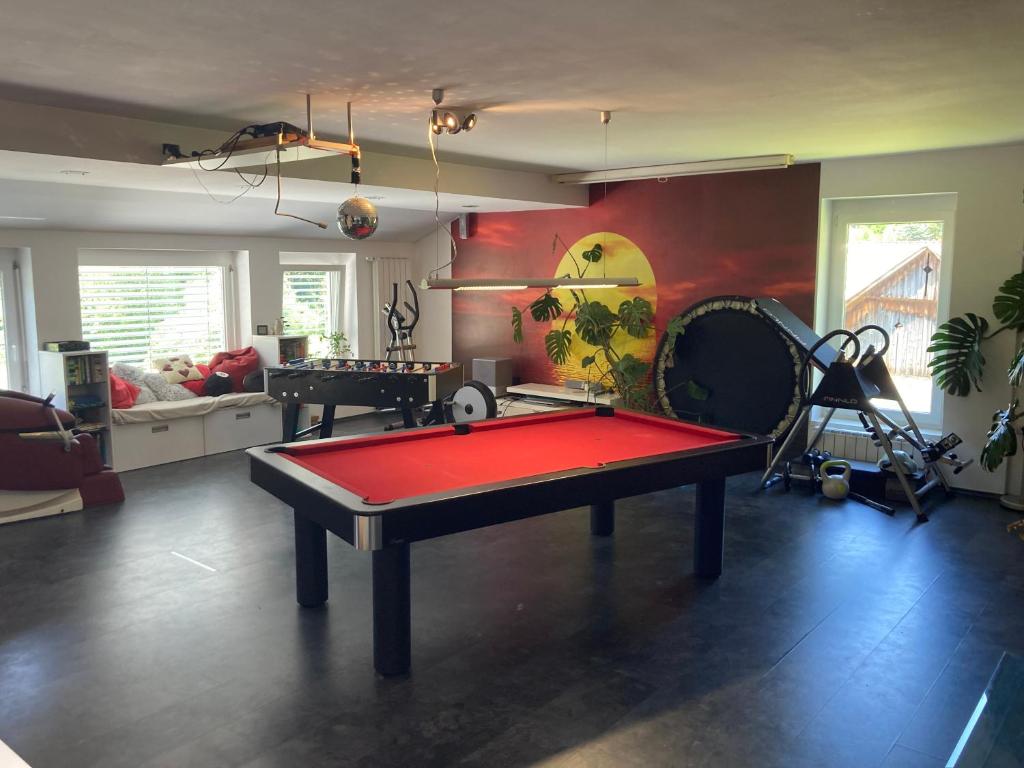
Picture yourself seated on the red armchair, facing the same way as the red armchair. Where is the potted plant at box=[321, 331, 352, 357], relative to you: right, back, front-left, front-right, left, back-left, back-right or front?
front-left

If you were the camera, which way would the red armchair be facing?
facing to the right of the viewer

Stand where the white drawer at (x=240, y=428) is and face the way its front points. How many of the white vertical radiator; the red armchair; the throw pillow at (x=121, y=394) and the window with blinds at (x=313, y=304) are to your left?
2

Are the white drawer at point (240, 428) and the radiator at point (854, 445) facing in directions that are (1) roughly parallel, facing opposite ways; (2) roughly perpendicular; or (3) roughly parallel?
roughly perpendicular

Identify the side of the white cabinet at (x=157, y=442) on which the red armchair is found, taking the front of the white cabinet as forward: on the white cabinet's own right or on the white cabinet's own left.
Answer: on the white cabinet's own right

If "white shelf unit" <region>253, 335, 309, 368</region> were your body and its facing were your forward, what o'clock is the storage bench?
The storage bench is roughly at 3 o'clock from the white shelf unit.

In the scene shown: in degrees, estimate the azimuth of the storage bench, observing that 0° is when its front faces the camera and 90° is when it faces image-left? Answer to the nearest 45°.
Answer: approximately 315°

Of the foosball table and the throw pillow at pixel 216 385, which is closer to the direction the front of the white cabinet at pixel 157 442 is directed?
the foosball table

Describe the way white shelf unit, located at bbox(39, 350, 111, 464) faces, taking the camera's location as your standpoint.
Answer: facing the viewer and to the right of the viewer
